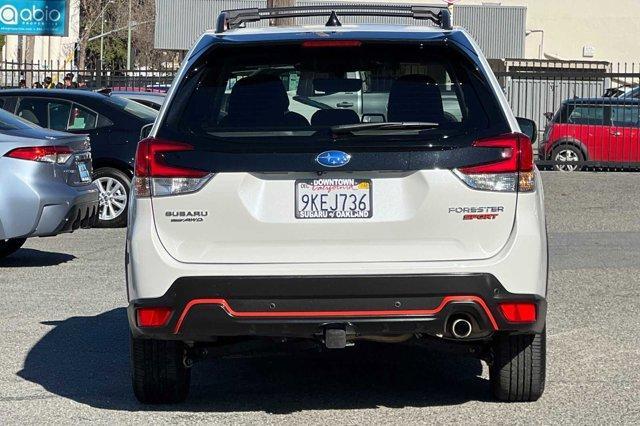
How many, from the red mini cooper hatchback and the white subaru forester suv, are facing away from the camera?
1

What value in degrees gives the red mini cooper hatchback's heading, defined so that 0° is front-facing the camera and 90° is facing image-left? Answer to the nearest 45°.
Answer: approximately 270°

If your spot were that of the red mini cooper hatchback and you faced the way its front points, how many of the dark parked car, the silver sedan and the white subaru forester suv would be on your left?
0

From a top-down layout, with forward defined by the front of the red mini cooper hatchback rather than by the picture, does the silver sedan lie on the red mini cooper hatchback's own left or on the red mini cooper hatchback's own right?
on the red mini cooper hatchback's own right

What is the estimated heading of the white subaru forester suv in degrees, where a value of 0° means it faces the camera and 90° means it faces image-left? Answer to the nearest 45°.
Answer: approximately 180°

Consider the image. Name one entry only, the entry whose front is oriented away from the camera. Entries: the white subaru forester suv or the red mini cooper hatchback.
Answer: the white subaru forester suv

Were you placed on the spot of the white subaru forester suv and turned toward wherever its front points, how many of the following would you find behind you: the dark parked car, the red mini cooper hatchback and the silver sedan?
0

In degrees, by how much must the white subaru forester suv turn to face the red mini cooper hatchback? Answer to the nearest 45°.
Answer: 0° — it already faces it

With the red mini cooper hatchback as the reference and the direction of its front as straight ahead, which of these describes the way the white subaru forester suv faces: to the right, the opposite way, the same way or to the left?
to the left

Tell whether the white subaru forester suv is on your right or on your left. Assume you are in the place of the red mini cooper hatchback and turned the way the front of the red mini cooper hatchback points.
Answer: on your right
